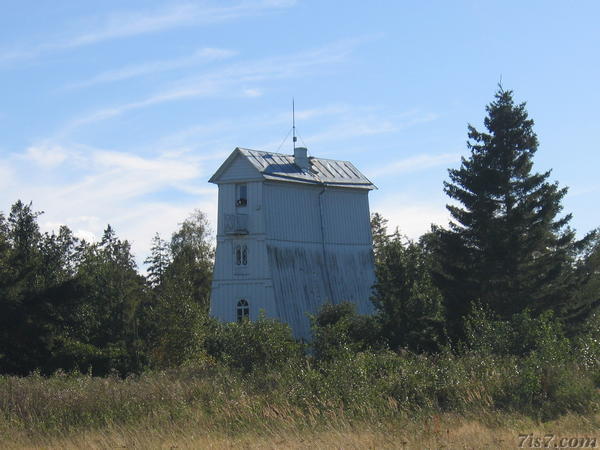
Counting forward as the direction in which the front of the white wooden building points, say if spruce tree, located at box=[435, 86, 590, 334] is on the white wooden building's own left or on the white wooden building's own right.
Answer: on the white wooden building's own left

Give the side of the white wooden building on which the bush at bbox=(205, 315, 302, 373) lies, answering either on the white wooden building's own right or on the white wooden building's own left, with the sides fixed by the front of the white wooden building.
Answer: on the white wooden building's own left

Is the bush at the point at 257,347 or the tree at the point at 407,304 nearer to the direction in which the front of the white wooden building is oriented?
the bush

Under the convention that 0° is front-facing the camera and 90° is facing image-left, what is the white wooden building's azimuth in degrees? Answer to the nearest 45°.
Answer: approximately 45°

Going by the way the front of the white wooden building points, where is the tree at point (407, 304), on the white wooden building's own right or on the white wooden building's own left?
on the white wooden building's own left

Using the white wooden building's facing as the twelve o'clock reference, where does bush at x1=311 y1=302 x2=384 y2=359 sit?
The bush is roughly at 10 o'clock from the white wooden building.

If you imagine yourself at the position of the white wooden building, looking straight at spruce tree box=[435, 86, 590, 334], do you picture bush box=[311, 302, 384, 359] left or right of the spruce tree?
right

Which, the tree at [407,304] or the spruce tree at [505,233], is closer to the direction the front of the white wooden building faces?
the tree
